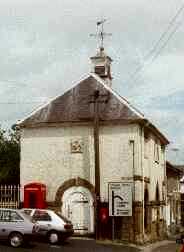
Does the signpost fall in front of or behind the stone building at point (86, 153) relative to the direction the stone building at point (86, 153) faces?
in front

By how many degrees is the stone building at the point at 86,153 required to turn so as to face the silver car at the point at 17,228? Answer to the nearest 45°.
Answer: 0° — it already faces it

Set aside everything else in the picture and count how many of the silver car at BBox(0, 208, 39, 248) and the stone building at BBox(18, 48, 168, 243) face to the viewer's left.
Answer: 1

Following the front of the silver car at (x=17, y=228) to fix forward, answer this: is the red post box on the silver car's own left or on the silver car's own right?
on the silver car's own right

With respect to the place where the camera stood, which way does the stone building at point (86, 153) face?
facing the viewer

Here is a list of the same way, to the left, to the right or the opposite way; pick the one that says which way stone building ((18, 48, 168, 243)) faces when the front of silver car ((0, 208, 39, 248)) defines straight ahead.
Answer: to the left

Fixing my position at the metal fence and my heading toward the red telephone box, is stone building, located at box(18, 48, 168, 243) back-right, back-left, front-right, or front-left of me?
front-left

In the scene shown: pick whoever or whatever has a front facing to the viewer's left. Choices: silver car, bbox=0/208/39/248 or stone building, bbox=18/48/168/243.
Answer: the silver car

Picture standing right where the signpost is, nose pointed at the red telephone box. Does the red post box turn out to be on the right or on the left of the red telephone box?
right

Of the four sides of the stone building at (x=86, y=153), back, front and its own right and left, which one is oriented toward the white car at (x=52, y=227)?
front
